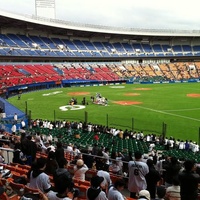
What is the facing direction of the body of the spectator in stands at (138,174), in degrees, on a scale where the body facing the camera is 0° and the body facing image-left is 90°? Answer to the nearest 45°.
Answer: approximately 180°

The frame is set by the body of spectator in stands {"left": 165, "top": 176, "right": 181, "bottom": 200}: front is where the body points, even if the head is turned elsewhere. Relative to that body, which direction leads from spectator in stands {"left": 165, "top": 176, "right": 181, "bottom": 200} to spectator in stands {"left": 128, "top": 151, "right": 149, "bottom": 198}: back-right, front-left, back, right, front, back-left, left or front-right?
front-left

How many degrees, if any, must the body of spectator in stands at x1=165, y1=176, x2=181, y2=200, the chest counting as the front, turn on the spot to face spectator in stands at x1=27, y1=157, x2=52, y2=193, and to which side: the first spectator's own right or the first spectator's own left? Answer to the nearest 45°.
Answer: approximately 90° to the first spectator's own left

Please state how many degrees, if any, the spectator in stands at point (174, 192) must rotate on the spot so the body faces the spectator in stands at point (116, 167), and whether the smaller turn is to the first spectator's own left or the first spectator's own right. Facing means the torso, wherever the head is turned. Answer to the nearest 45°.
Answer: approximately 45° to the first spectator's own left

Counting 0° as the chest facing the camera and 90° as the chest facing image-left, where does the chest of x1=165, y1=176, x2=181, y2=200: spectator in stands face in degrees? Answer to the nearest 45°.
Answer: approximately 180°

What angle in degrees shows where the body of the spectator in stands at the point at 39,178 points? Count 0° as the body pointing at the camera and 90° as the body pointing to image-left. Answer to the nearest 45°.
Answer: approximately 225°

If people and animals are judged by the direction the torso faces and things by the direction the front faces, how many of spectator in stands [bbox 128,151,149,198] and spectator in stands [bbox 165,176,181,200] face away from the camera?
2

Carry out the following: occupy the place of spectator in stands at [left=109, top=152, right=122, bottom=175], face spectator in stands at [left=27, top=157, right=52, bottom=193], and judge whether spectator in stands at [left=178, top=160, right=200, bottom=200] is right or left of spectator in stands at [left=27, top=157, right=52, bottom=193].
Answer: left
